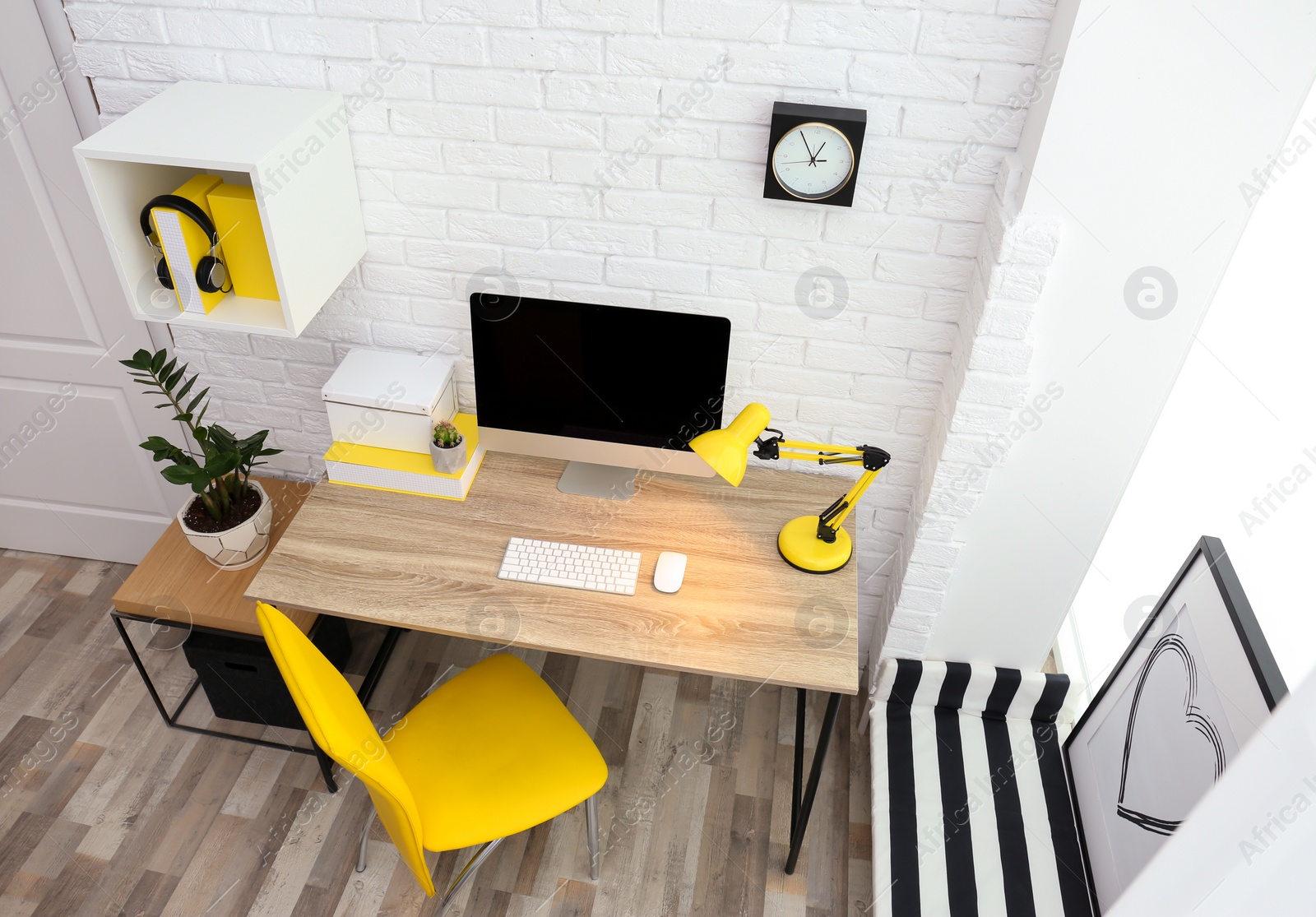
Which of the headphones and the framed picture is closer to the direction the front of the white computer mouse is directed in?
the headphones

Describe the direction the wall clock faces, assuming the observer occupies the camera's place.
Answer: facing the viewer

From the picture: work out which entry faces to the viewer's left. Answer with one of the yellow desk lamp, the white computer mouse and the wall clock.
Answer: the yellow desk lamp

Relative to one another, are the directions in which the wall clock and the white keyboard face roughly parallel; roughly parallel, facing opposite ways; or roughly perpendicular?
roughly parallel

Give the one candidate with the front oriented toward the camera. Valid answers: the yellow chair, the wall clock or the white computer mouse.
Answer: the wall clock

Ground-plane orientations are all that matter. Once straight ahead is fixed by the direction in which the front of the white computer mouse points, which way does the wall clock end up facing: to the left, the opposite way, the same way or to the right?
the opposite way

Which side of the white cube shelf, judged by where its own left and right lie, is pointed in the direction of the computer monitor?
left

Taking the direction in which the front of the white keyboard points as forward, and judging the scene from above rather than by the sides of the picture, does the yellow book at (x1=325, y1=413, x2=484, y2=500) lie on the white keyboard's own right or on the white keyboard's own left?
on the white keyboard's own right

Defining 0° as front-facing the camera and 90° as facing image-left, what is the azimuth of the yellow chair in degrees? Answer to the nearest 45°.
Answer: approximately 225°

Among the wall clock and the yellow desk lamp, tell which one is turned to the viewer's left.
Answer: the yellow desk lamp

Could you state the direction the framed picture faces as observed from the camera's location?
facing the viewer and to the left of the viewer

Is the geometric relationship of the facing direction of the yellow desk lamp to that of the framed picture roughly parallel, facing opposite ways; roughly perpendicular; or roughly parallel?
roughly parallel

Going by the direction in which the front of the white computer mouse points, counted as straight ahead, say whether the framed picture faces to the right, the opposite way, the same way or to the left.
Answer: to the left

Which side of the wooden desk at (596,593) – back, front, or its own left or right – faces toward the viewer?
front

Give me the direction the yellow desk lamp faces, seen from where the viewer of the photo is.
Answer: facing to the left of the viewer

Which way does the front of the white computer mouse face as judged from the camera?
facing away from the viewer

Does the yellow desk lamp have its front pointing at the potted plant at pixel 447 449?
yes

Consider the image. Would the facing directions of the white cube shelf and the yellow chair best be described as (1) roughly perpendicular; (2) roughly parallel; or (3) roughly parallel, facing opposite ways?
roughly parallel, facing opposite ways

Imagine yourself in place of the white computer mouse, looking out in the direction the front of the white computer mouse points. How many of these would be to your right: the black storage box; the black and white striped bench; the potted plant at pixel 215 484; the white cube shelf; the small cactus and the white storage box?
1
